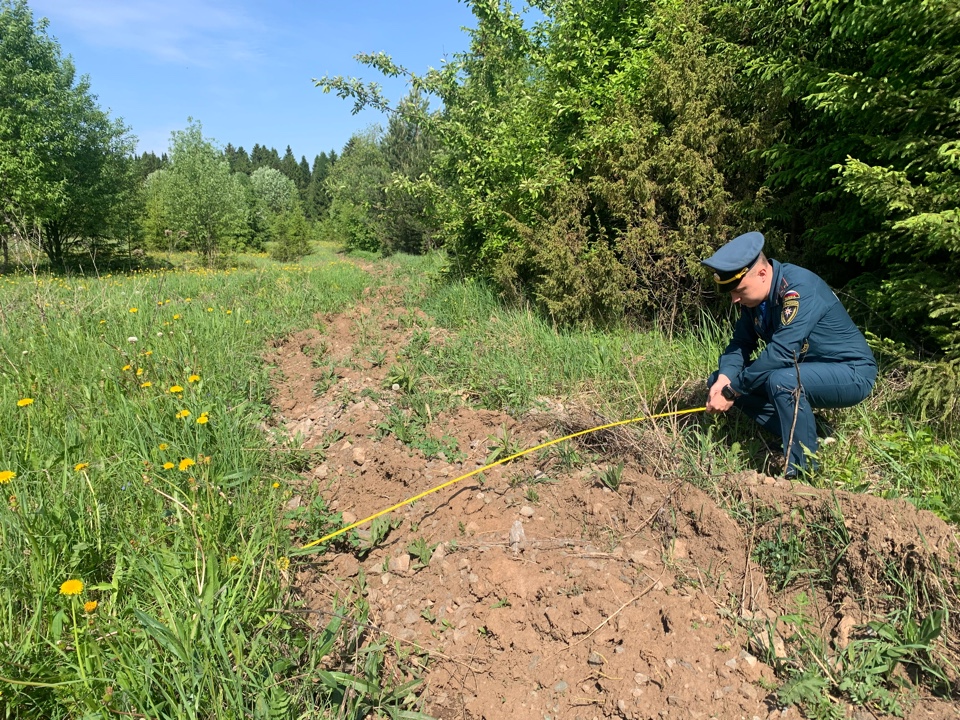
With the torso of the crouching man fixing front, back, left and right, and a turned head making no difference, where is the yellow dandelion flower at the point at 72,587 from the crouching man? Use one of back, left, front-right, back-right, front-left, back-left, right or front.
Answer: front-left

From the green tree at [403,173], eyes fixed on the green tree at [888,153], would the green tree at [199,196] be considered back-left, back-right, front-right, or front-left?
back-right

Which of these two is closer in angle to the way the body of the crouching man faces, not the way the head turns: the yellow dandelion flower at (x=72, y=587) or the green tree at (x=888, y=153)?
the yellow dandelion flower

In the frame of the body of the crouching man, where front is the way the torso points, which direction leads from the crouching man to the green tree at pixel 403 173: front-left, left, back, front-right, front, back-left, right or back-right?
front-right

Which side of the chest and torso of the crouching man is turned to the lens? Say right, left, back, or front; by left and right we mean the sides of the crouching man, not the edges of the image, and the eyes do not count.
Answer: left

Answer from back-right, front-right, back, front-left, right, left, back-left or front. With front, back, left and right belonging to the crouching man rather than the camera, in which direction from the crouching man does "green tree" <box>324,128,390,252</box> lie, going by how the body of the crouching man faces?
front-right

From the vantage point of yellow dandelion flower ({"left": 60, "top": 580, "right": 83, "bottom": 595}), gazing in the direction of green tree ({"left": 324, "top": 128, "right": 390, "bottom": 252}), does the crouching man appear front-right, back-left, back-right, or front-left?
front-right

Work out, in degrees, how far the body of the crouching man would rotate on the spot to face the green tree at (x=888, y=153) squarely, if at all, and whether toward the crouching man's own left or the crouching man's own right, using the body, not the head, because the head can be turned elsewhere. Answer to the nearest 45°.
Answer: approximately 135° to the crouching man's own right

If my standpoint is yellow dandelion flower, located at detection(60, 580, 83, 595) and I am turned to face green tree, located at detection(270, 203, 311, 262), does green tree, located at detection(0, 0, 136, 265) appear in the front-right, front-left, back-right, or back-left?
front-left

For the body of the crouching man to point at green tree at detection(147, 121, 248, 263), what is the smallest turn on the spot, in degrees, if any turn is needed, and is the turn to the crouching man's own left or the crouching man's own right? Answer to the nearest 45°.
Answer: approximately 45° to the crouching man's own right
